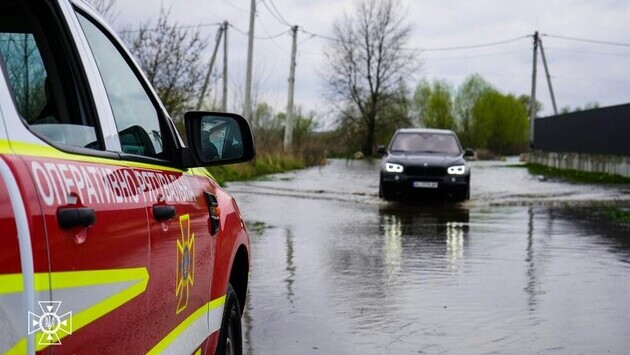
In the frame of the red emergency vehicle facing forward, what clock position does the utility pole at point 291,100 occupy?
The utility pole is roughly at 11 o'clock from the red emergency vehicle.

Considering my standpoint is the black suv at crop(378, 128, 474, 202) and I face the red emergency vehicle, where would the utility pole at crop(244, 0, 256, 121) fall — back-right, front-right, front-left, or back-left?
back-right

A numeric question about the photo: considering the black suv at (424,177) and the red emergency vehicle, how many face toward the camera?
1

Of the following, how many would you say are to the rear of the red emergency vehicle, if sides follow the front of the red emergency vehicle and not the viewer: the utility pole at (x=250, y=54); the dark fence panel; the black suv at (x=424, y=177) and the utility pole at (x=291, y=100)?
0

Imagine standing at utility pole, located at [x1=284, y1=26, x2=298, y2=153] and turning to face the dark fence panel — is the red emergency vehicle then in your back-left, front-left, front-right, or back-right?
front-right

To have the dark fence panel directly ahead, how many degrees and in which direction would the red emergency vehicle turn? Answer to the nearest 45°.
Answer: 0° — it already faces it

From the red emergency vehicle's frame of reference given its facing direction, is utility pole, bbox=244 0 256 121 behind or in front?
in front

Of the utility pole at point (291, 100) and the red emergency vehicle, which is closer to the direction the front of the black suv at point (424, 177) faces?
the red emergency vehicle

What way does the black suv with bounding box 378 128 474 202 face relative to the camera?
toward the camera

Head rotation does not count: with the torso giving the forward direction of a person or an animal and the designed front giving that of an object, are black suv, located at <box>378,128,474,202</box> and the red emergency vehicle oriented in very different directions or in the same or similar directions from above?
very different directions

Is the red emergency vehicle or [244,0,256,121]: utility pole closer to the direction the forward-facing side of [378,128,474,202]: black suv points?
the red emergency vehicle

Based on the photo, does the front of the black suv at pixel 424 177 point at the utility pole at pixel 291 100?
no

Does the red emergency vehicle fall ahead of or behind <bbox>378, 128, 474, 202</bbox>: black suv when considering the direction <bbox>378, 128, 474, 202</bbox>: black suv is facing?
ahead

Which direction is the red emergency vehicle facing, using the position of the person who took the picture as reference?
facing away from the viewer and to the right of the viewer

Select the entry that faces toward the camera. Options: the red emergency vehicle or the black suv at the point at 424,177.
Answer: the black suv
